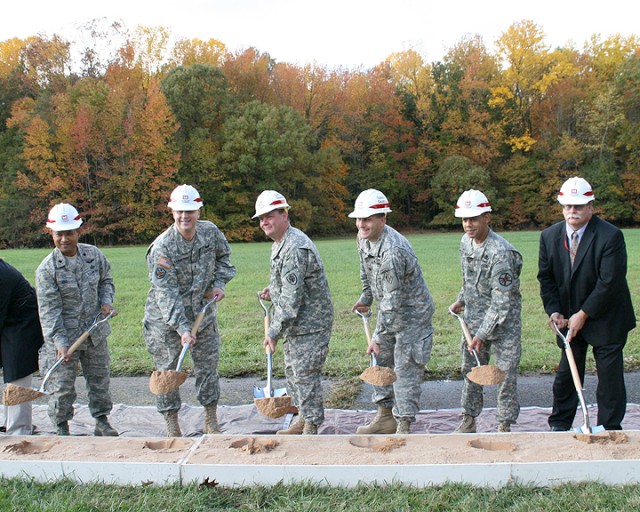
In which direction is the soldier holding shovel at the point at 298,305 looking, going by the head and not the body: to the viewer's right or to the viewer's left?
to the viewer's left

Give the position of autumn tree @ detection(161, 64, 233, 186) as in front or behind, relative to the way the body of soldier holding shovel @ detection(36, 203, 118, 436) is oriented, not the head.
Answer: behind

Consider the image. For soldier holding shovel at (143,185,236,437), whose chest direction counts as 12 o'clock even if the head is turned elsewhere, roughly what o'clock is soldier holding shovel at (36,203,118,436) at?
soldier holding shovel at (36,203,118,436) is roughly at 3 o'clock from soldier holding shovel at (143,185,236,437).

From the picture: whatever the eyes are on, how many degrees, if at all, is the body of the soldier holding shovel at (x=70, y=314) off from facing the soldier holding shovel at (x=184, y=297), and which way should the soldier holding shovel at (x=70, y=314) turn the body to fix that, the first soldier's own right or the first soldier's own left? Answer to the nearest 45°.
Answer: approximately 90° to the first soldier's own left

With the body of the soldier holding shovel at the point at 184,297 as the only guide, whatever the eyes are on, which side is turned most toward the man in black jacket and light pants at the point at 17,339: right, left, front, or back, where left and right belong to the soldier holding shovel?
right

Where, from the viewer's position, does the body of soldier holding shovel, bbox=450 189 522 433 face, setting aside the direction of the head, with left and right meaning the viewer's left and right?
facing the viewer and to the left of the viewer

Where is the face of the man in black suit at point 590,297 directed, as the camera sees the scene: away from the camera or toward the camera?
toward the camera

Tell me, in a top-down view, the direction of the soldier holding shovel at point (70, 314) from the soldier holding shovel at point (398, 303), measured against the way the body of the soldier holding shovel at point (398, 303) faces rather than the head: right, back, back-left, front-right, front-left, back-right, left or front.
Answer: front-right

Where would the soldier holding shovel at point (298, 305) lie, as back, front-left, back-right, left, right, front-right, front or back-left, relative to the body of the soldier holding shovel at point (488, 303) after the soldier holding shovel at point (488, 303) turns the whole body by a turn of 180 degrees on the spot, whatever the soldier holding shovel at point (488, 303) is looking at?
back-left

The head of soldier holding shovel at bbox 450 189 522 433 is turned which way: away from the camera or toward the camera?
toward the camera

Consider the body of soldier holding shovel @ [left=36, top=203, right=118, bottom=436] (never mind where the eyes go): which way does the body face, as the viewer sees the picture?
toward the camera
